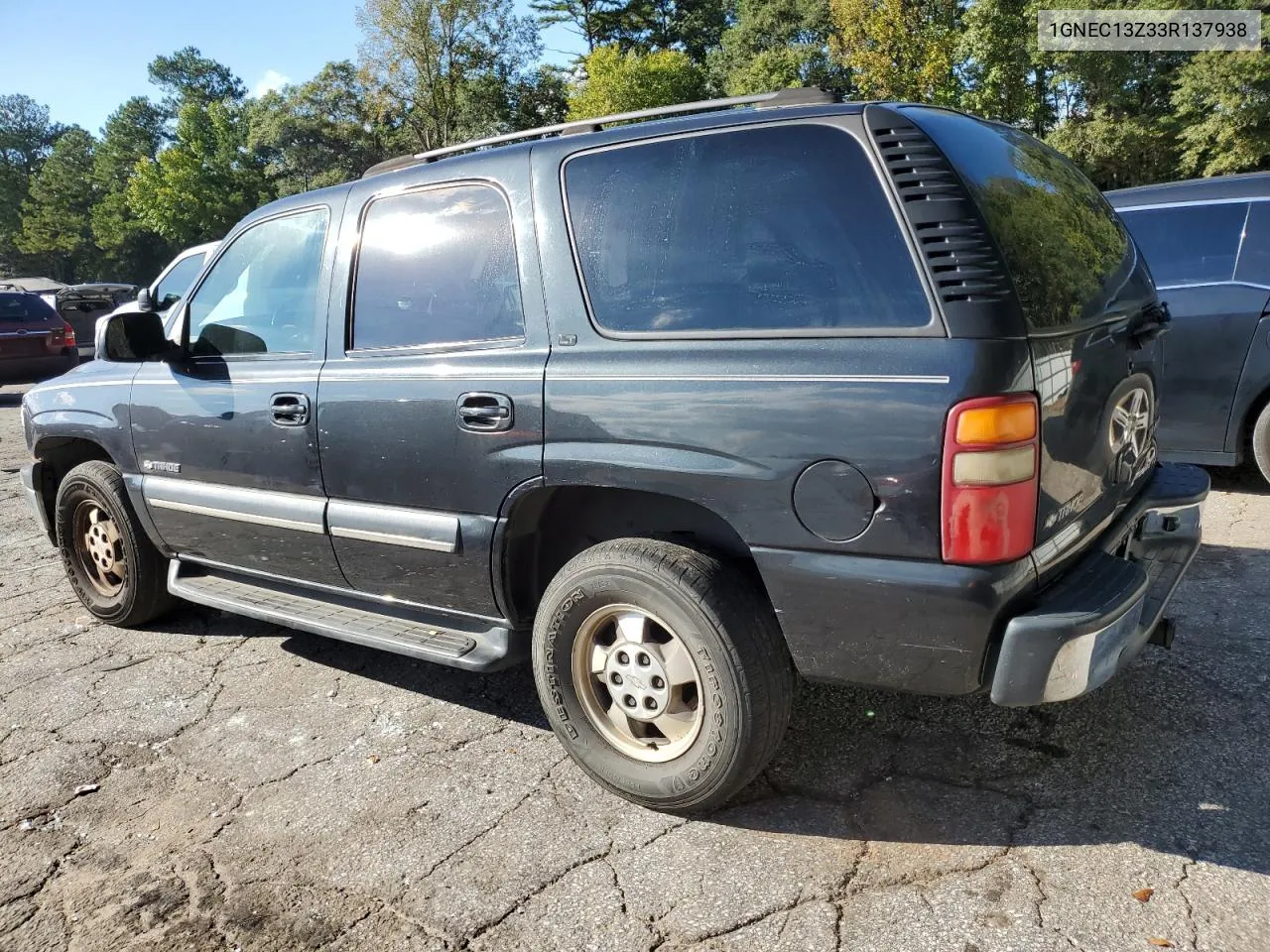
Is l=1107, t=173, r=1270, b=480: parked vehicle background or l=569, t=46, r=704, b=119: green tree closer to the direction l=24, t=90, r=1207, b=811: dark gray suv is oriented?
the green tree

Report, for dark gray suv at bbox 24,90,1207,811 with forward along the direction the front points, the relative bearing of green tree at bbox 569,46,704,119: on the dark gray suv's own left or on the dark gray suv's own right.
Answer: on the dark gray suv's own right

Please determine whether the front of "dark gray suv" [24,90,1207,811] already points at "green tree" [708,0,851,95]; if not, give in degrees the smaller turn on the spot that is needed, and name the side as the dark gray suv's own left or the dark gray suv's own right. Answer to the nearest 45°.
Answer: approximately 45° to the dark gray suv's own right

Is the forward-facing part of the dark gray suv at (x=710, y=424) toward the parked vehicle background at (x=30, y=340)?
yes

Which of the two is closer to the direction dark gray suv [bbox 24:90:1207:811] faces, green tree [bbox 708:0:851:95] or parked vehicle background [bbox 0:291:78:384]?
the parked vehicle background

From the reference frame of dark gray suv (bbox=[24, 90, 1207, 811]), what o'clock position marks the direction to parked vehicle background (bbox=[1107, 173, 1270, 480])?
The parked vehicle background is roughly at 3 o'clock from the dark gray suv.

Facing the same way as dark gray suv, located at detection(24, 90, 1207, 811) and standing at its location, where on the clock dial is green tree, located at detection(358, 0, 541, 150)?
The green tree is roughly at 1 o'clock from the dark gray suv.

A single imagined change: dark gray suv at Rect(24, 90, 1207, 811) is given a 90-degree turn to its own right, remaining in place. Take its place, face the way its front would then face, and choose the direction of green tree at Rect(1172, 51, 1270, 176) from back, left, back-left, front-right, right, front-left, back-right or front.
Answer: front

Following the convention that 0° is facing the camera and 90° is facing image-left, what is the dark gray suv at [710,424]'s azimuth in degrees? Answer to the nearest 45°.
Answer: approximately 135°

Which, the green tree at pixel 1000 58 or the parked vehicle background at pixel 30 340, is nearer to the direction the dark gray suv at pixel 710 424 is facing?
the parked vehicle background

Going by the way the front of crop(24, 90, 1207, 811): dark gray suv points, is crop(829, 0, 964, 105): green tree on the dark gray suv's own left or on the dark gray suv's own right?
on the dark gray suv's own right
